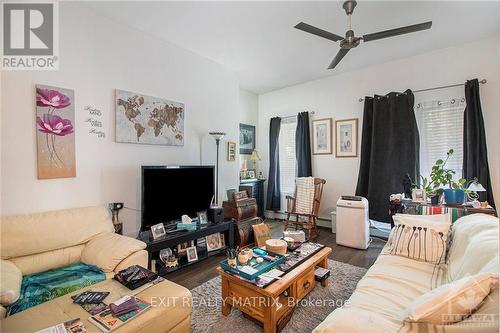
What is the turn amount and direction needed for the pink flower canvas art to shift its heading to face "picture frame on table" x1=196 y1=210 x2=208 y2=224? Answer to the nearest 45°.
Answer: approximately 45° to its left

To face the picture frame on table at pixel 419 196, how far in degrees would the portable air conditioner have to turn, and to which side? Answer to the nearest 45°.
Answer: approximately 135° to its left

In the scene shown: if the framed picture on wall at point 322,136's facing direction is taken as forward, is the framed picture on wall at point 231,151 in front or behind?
in front

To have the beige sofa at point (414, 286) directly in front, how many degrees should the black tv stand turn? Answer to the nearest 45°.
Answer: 0° — it already faces it

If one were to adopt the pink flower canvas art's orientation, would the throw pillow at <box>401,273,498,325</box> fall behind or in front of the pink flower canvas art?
in front

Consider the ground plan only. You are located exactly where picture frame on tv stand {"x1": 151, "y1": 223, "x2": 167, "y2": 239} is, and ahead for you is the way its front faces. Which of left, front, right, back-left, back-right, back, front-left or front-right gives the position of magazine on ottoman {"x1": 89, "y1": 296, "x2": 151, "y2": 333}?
front-right

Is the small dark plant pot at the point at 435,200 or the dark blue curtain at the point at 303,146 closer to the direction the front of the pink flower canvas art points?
the small dark plant pot

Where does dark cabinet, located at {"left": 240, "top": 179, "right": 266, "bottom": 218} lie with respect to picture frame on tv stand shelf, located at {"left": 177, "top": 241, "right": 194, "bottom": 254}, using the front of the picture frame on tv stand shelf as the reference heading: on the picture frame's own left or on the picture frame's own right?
on the picture frame's own left

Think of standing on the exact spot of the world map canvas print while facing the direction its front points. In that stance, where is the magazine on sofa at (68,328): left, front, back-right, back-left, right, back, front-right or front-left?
front-right

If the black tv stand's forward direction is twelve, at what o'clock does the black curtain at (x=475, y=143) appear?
The black curtain is roughly at 11 o'clock from the black tv stand.

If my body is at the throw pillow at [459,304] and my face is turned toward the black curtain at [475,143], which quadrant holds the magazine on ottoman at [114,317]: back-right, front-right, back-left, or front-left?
back-left

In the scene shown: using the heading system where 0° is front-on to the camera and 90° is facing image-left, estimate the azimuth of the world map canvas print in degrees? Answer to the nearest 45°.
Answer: approximately 315°

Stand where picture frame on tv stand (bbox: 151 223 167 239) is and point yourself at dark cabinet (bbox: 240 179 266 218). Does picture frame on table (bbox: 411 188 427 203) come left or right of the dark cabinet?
right

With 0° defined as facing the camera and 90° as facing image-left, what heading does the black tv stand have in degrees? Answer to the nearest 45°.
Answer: approximately 315°
